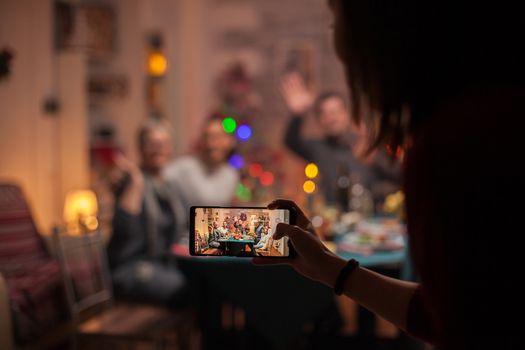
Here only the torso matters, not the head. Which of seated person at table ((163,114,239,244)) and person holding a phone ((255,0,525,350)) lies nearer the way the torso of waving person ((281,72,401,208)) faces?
the person holding a phone

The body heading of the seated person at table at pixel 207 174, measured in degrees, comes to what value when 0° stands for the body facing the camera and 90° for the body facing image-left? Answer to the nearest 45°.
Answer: approximately 0°

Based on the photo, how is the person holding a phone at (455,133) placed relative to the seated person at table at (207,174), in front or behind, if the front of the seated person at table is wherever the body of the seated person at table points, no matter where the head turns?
in front

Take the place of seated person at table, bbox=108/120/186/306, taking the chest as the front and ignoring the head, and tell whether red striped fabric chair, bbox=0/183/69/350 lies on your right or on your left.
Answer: on your right

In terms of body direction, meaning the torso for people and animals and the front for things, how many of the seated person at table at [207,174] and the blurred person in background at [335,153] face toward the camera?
2

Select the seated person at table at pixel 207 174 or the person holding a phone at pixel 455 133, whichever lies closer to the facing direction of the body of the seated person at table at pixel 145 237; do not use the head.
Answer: the person holding a phone

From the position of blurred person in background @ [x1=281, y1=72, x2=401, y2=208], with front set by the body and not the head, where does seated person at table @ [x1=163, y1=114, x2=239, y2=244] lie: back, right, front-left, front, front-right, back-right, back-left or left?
front-right

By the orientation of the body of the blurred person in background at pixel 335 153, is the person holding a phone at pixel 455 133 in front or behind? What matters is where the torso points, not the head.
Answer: in front

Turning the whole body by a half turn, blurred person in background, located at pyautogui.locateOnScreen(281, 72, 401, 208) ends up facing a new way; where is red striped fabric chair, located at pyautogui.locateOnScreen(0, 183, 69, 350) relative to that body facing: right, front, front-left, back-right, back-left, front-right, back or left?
back-left

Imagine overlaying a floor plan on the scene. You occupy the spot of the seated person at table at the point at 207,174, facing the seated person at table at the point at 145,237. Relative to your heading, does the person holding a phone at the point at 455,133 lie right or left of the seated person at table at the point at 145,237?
left

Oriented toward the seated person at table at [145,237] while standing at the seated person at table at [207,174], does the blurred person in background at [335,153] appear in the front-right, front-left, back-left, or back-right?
back-left
